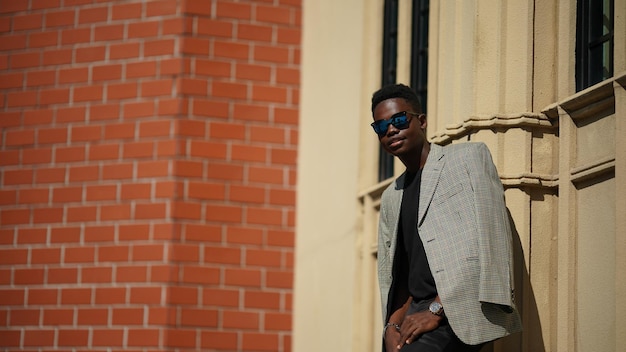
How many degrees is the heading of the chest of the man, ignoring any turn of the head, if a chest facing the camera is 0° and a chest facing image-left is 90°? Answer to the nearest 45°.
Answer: approximately 45°
